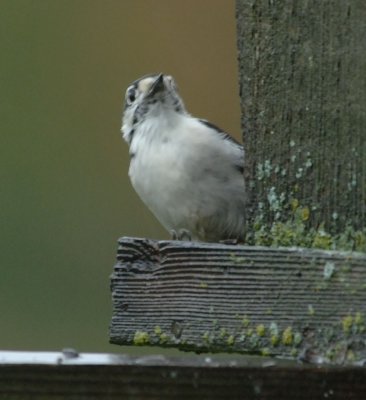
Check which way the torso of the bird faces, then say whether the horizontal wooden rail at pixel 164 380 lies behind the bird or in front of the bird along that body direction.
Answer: in front

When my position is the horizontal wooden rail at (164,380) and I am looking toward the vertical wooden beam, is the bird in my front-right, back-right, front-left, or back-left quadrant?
front-left

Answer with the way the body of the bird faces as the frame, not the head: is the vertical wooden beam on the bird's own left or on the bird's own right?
on the bird's own left

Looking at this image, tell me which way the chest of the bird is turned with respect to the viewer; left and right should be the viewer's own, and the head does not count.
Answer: facing the viewer and to the left of the viewer
